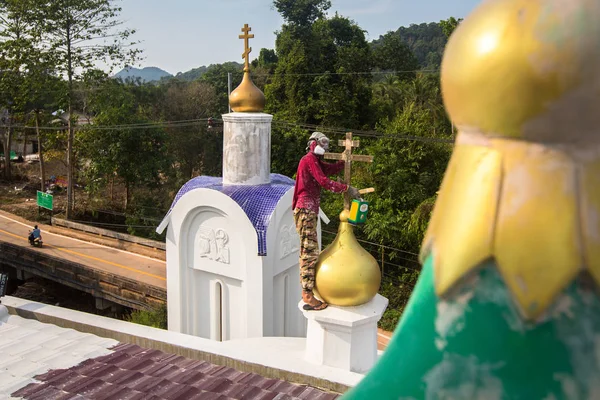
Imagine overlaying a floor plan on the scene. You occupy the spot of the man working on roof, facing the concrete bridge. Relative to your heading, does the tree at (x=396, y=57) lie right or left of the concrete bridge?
right

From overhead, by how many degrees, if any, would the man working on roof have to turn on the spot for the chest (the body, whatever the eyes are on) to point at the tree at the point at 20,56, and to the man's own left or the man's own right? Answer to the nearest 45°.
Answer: approximately 135° to the man's own left

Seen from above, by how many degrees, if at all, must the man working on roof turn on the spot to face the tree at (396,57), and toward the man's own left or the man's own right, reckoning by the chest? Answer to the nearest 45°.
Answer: approximately 90° to the man's own left

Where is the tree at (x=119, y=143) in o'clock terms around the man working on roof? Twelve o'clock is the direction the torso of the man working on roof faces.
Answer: The tree is roughly at 8 o'clock from the man working on roof.

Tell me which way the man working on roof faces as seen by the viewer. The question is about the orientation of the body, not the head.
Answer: to the viewer's right

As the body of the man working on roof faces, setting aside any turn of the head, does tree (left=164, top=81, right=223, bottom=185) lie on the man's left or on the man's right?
on the man's left

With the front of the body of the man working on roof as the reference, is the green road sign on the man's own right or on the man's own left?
on the man's own left
